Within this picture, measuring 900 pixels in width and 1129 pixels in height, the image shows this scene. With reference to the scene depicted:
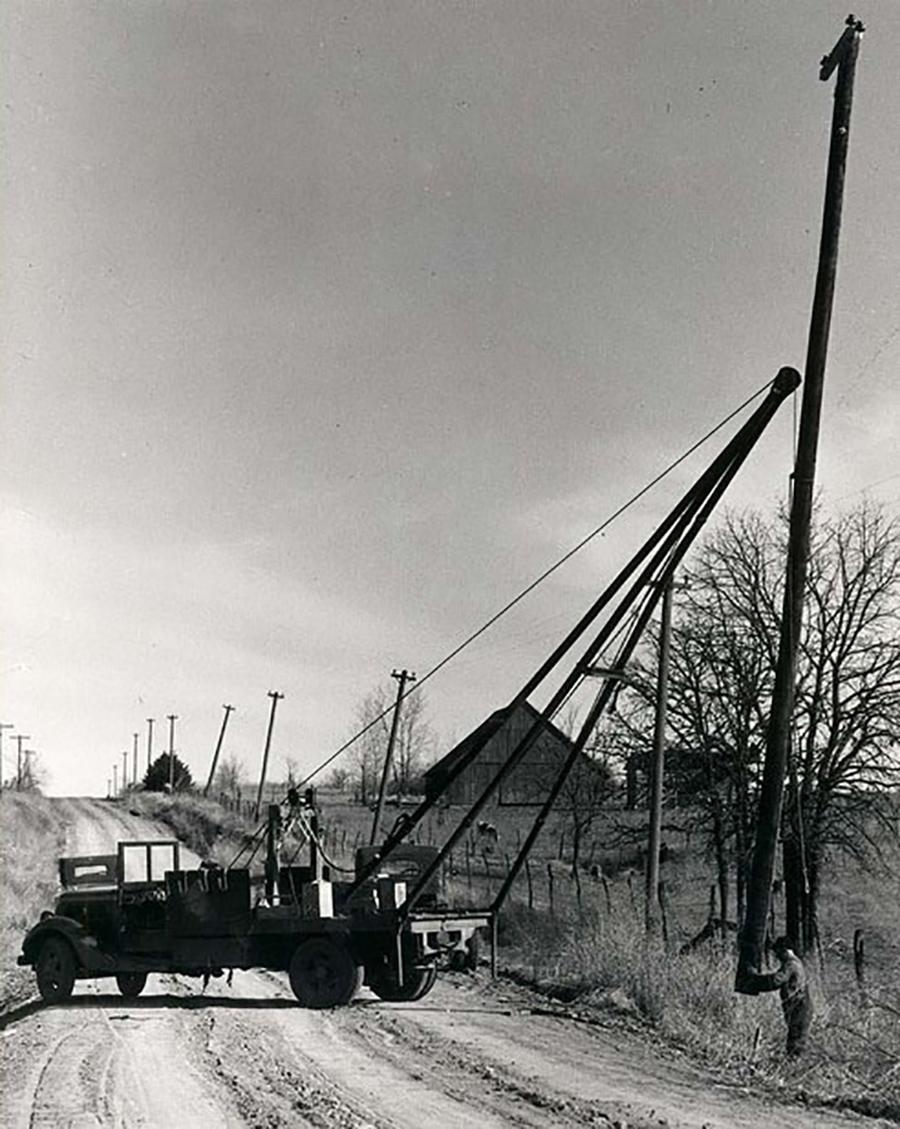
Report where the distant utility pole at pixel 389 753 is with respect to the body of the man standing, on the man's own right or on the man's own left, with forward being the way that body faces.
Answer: on the man's own right

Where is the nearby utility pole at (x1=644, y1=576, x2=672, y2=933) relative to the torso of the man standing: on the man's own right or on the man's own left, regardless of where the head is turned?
on the man's own right

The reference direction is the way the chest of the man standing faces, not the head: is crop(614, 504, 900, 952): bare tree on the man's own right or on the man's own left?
on the man's own right

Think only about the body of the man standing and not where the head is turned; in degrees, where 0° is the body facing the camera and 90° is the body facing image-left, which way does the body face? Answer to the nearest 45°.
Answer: approximately 90°

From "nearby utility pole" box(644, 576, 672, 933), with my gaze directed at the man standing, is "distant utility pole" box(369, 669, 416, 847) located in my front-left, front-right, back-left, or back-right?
back-right
